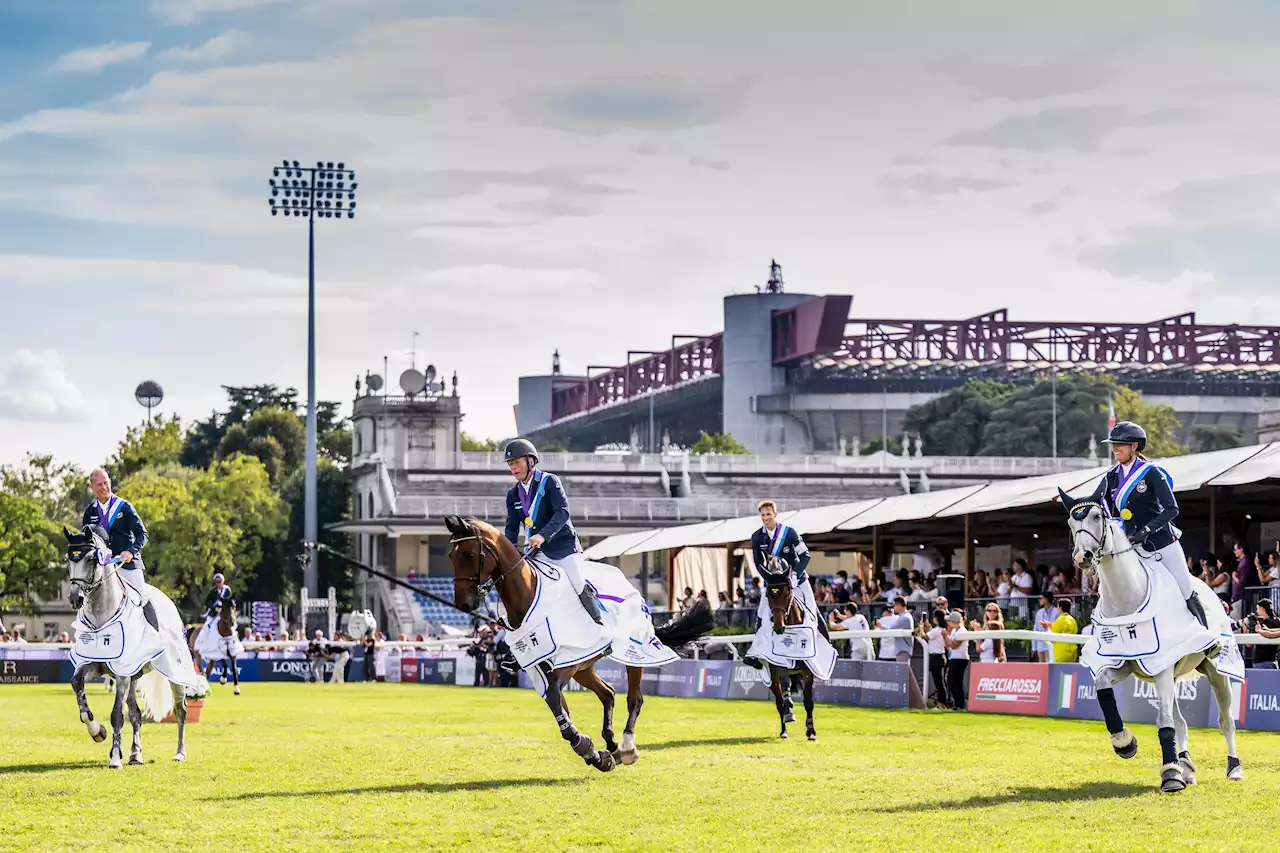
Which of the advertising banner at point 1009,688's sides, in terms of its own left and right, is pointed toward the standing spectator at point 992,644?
back

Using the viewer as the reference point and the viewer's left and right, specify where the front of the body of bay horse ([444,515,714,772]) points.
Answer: facing the viewer and to the left of the viewer

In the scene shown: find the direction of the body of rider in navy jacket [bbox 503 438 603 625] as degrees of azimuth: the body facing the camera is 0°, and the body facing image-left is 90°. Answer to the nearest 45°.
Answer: approximately 45°

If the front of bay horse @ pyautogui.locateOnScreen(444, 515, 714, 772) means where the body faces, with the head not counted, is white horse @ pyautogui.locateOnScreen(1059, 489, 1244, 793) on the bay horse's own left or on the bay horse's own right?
on the bay horse's own left

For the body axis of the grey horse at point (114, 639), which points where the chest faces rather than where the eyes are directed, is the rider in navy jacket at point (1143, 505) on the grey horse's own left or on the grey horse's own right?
on the grey horse's own left

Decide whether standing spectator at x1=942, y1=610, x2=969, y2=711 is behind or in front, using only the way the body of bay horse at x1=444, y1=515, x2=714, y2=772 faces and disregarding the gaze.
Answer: behind

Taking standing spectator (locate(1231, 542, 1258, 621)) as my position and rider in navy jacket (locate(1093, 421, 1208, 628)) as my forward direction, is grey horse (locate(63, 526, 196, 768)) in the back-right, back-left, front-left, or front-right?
front-right

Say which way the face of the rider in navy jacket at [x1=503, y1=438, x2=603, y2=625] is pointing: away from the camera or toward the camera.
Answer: toward the camera

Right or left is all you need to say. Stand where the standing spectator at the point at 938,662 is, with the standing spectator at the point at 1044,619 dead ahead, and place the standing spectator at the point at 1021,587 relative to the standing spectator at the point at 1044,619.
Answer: left

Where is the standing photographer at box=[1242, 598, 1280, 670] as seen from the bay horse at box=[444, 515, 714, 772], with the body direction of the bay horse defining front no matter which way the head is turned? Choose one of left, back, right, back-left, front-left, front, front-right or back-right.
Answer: back

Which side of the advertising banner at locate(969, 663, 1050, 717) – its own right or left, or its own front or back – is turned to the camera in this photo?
front

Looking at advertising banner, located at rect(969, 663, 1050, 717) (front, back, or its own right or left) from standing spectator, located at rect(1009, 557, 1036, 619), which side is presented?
back

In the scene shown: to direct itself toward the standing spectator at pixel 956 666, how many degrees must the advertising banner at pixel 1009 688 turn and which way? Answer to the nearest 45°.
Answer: approximately 135° to its right

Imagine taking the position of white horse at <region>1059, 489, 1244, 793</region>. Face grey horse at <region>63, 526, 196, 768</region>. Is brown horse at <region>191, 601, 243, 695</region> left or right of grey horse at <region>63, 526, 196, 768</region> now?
right
